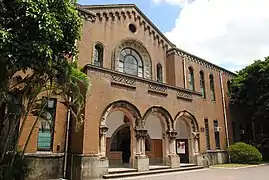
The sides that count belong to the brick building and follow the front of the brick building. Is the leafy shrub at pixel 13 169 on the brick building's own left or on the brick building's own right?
on the brick building's own right

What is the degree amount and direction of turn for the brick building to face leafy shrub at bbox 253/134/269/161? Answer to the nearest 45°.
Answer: approximately 90° to its left

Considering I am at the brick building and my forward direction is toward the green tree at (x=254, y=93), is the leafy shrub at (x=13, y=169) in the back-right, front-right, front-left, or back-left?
back-right

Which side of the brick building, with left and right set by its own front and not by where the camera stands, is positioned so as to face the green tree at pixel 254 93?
left

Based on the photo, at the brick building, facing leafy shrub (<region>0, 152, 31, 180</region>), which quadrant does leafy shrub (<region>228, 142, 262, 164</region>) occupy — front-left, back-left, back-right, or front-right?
back-left

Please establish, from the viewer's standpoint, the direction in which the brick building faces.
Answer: facing the viewer and to the right of the viewer
